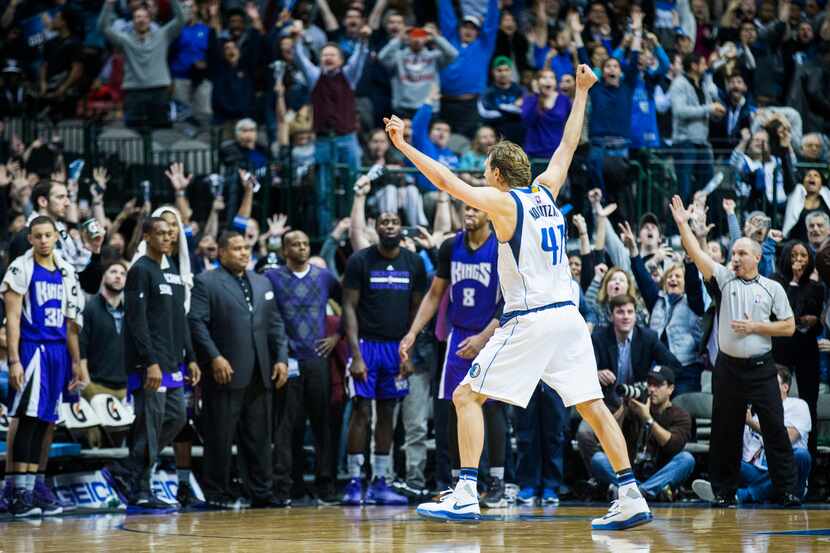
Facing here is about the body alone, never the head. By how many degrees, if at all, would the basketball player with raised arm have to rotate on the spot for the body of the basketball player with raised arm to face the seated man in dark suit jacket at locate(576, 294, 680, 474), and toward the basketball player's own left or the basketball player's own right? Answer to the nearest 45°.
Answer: approximately 45° to the basketball player's own right

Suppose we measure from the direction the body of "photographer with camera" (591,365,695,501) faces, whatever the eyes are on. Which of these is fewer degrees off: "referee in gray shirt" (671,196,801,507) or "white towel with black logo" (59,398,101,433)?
the white towel with black logo

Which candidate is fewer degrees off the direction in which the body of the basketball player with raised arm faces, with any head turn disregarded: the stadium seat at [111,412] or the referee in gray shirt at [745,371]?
the stadium seat

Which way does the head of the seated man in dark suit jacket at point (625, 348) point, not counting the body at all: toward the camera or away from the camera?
toward the camera

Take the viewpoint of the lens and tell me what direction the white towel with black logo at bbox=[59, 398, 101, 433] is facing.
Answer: facing the viewer

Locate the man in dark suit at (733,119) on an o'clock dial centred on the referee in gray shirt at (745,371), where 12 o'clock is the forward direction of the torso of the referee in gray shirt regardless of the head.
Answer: The man in dark suit is roughly at 6 o'clock from the referee in gray shirt.

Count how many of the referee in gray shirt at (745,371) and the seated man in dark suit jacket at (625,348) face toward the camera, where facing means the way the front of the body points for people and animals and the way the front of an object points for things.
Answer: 2

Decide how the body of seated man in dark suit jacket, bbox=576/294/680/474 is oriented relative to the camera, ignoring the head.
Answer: toward the camera

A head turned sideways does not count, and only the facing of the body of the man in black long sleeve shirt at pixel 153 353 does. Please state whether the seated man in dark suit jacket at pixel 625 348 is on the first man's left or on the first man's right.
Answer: on the first man's left

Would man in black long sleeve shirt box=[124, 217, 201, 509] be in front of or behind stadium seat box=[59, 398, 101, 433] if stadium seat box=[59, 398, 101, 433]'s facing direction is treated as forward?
in front

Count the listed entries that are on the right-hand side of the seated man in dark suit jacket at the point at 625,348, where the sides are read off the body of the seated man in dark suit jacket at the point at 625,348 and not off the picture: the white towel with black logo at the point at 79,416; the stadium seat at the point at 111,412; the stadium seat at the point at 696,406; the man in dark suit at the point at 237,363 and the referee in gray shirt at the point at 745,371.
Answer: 3

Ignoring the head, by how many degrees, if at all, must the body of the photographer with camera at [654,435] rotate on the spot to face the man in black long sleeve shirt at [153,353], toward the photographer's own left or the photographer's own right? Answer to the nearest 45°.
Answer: approximately 45° to the photographer's own right
